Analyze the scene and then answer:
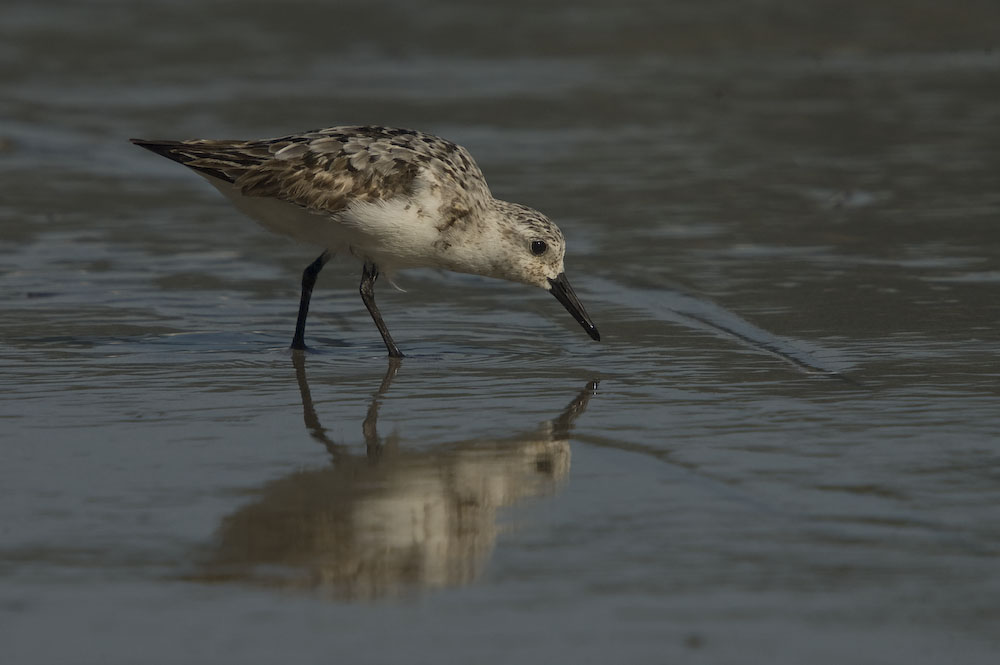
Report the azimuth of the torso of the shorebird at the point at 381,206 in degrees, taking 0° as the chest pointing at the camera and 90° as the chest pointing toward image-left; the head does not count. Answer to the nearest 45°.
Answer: approximately 270°
